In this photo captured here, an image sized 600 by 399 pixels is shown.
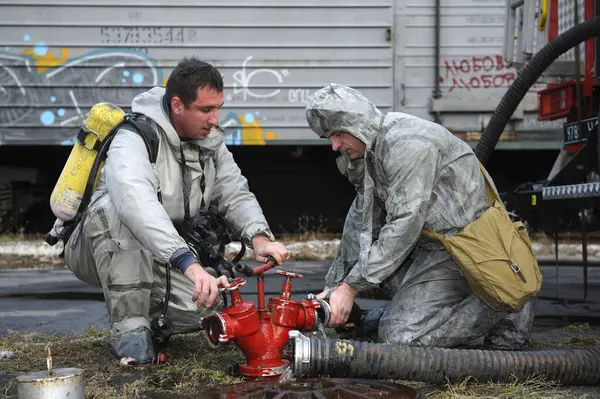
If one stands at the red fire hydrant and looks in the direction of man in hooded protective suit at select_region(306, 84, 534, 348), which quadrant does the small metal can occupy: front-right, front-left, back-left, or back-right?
back-right

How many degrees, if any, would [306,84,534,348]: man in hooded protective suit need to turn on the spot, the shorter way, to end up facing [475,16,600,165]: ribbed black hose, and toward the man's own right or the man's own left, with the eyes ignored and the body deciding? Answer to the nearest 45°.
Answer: approximately 90° to the man's own right

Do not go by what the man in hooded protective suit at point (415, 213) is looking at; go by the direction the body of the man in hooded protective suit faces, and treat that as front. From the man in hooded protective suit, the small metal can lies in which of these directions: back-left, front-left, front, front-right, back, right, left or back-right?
front-left

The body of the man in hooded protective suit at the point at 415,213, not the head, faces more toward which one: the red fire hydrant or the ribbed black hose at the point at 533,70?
the red fire hydrant

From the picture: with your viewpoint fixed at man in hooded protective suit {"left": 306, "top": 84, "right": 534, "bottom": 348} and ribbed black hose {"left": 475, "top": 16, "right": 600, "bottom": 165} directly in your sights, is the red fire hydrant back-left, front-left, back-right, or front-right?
back-left

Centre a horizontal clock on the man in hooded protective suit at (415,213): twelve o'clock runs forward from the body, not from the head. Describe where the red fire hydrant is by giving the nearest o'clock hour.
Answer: The red fire hydrant is roughly at 11 o'clock from the man in hooded protective suit.

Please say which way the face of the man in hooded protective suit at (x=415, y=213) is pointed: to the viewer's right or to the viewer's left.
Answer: to the viewer's left

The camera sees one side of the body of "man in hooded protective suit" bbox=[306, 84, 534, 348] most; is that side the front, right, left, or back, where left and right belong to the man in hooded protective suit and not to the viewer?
left

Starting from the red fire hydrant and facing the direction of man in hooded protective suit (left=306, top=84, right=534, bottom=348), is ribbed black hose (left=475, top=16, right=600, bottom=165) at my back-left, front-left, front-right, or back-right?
front-left
